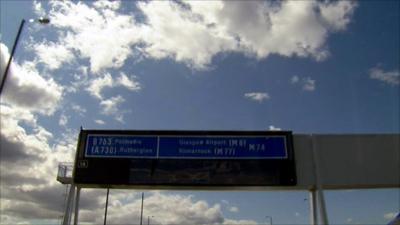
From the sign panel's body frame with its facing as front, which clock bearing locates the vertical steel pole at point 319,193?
The vertical steel pole is roughly at 9 o'clock from the sign panel.

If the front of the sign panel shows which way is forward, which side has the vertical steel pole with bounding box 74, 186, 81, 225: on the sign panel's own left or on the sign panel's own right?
on the sign panel's own right

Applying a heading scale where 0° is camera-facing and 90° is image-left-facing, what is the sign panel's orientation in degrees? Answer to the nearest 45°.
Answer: approximately 0°

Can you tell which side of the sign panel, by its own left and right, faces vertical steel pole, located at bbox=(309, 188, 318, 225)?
left

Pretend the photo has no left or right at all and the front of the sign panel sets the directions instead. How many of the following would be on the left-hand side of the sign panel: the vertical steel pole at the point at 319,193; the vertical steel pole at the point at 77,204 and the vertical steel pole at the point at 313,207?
2
